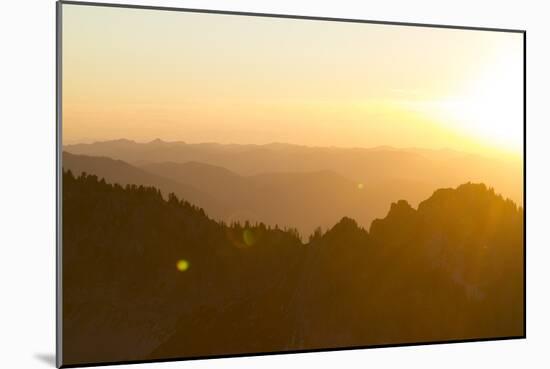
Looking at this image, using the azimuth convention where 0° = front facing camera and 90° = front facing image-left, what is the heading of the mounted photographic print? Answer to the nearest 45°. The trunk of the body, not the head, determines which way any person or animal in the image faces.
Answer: approximately 315°
